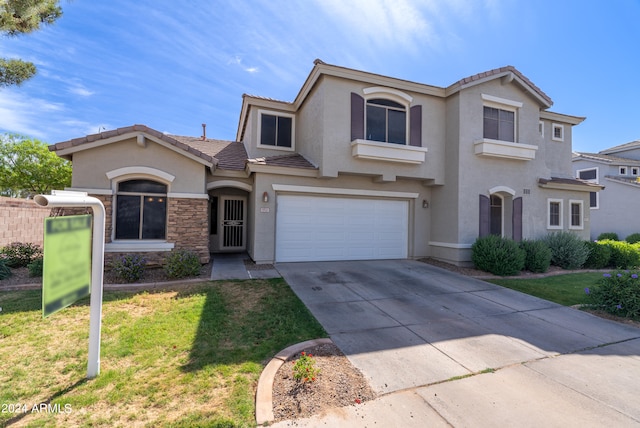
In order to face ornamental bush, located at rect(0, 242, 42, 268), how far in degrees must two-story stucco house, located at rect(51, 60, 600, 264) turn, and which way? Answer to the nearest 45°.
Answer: approximately 90° to its right

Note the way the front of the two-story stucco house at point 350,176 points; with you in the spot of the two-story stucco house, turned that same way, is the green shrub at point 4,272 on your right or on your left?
on your right

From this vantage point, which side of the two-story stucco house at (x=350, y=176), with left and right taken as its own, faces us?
front

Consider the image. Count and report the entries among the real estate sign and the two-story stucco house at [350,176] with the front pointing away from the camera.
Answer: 0

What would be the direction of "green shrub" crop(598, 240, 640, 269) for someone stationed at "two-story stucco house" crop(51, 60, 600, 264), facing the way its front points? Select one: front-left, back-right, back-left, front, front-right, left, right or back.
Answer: left

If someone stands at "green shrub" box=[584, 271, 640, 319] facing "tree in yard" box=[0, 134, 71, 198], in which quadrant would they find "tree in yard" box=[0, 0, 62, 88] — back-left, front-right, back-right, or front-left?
front-left

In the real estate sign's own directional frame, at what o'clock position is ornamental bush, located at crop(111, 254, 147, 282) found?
The ornamental bush is roughly at 8 o'clock from the real estate sign.

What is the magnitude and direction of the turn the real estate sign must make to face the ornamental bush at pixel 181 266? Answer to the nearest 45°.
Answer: approximately 90° to its left

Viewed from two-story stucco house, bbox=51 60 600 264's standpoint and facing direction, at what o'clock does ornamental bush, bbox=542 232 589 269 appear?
The ornamental bush is roughly at 9 o'clock from the two-story stucco house.

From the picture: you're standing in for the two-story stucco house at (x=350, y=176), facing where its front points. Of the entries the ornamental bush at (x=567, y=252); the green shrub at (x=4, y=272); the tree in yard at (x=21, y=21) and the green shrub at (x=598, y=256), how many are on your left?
2
